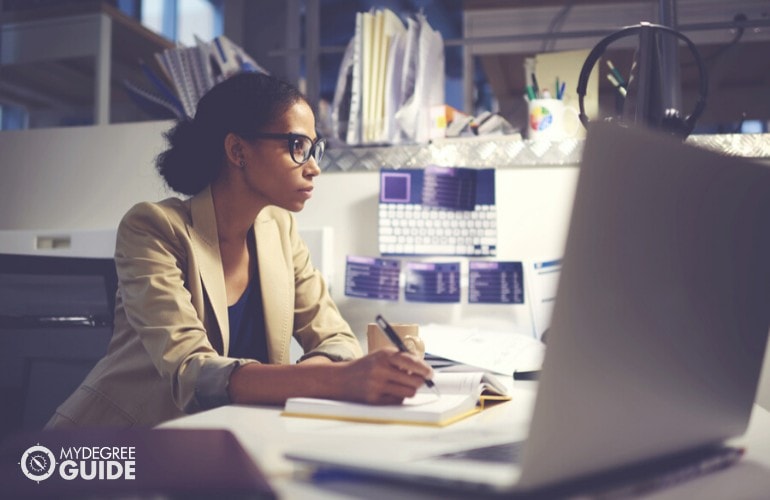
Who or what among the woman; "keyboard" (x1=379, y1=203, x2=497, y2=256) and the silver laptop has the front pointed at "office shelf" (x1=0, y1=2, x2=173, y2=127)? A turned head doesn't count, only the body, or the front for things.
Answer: the silver laptop

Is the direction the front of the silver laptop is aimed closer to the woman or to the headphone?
the woman

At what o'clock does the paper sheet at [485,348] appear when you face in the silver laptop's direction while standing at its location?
The paper sheet is roughly at 1 o'clock from the silver laptop.

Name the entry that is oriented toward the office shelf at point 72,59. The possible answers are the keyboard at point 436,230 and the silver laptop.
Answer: the silver laptop

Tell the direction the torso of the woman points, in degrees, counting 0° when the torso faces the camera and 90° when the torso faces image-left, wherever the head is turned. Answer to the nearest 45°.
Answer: approximately 315°

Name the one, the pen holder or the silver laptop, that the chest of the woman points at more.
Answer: the silver laptop

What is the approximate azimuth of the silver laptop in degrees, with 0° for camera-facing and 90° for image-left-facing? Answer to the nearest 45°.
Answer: approximately 135°

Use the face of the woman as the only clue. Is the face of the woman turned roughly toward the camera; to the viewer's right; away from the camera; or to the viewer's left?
to the viewer's right
